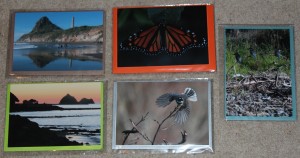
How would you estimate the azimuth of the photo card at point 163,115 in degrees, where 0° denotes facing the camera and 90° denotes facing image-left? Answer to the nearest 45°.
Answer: approximately 0°

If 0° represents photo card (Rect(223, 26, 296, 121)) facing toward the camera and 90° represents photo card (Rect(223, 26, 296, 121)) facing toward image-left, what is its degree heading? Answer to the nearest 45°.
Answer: approximately 0°

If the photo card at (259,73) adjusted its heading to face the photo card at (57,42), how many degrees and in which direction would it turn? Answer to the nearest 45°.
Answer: approximately 90° to its right
